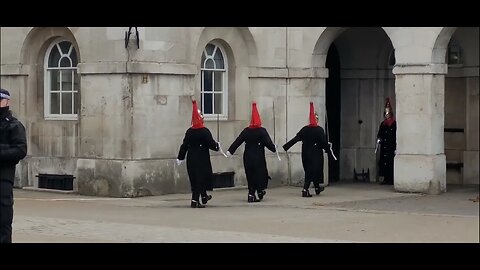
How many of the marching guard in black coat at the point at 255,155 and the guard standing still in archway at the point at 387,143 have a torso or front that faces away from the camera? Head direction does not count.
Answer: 1

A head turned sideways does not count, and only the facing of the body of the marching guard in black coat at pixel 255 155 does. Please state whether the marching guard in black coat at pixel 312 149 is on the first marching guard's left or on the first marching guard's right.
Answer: on the first marching guard's right

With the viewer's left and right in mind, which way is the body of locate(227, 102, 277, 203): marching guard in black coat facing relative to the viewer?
facing away from the viewer

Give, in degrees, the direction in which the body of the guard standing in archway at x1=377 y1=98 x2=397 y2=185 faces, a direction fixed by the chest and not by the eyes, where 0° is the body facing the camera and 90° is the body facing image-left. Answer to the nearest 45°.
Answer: approximately 45°

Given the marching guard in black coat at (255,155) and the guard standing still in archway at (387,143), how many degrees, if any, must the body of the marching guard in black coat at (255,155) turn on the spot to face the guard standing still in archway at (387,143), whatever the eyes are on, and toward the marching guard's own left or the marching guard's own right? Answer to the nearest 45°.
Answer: approximately 45° to the marching guard's own right

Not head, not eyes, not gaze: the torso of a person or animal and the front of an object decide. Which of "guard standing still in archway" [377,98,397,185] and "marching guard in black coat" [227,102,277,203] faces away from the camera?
"marching guard in black coat" [227,102,277,203]
